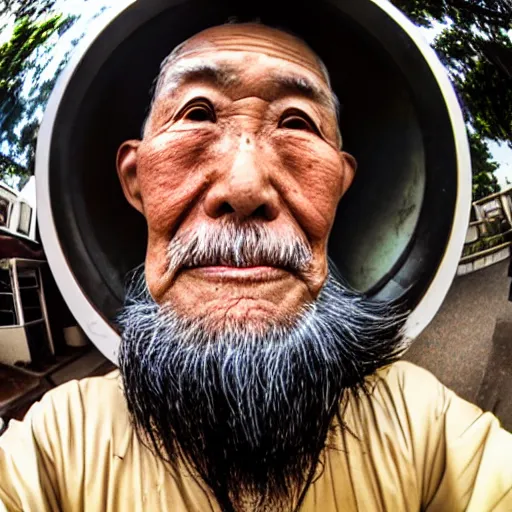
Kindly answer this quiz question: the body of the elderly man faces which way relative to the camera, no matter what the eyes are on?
toward the camera

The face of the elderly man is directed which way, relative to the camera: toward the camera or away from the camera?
toward the camera

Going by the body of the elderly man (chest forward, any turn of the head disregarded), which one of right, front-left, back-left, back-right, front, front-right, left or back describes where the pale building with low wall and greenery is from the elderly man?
left
